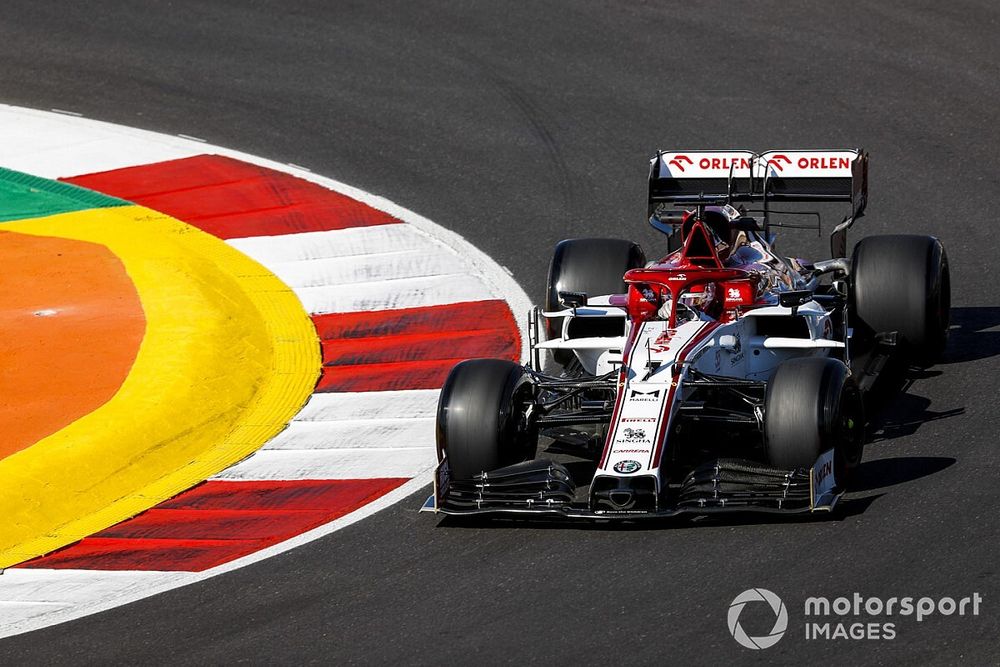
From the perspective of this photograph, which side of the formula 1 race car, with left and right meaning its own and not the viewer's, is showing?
front
